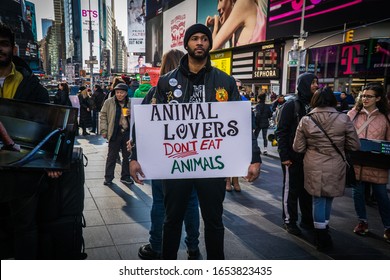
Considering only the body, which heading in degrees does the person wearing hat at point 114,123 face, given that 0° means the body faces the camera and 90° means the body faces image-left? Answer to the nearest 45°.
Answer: approximately 315°

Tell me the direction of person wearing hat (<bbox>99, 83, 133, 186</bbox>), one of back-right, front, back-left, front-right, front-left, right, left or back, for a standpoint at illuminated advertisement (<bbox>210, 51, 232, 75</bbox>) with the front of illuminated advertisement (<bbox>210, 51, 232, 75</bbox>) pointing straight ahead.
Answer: front-left

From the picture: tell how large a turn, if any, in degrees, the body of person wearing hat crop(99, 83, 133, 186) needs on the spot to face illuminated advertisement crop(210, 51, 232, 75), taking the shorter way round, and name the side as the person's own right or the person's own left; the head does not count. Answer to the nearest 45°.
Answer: approximately 135° to the person's own left

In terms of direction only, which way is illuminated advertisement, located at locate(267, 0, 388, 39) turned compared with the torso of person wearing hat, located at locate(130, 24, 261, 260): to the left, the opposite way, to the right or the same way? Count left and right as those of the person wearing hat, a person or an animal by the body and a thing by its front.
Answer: to the right

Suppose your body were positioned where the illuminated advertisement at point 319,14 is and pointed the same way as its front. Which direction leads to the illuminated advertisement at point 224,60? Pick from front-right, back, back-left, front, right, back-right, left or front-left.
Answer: right

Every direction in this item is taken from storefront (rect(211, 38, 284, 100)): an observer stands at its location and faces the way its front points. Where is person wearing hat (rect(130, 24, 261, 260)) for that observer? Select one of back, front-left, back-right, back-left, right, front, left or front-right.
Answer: front-left

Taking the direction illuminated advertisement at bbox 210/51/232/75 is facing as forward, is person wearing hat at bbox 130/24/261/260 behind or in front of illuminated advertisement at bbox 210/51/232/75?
in front

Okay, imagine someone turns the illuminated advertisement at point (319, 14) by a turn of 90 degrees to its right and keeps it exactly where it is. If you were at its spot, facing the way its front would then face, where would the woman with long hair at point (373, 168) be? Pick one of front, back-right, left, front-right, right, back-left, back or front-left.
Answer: back-left

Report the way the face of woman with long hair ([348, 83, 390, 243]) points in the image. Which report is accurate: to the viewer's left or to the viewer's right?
to the viewer's left

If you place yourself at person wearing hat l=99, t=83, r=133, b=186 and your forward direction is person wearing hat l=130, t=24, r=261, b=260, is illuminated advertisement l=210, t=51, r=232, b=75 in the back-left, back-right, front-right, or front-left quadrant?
back-left

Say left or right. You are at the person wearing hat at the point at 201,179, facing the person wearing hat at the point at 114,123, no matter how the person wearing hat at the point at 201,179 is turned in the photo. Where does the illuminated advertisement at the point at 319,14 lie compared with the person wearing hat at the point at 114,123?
right
